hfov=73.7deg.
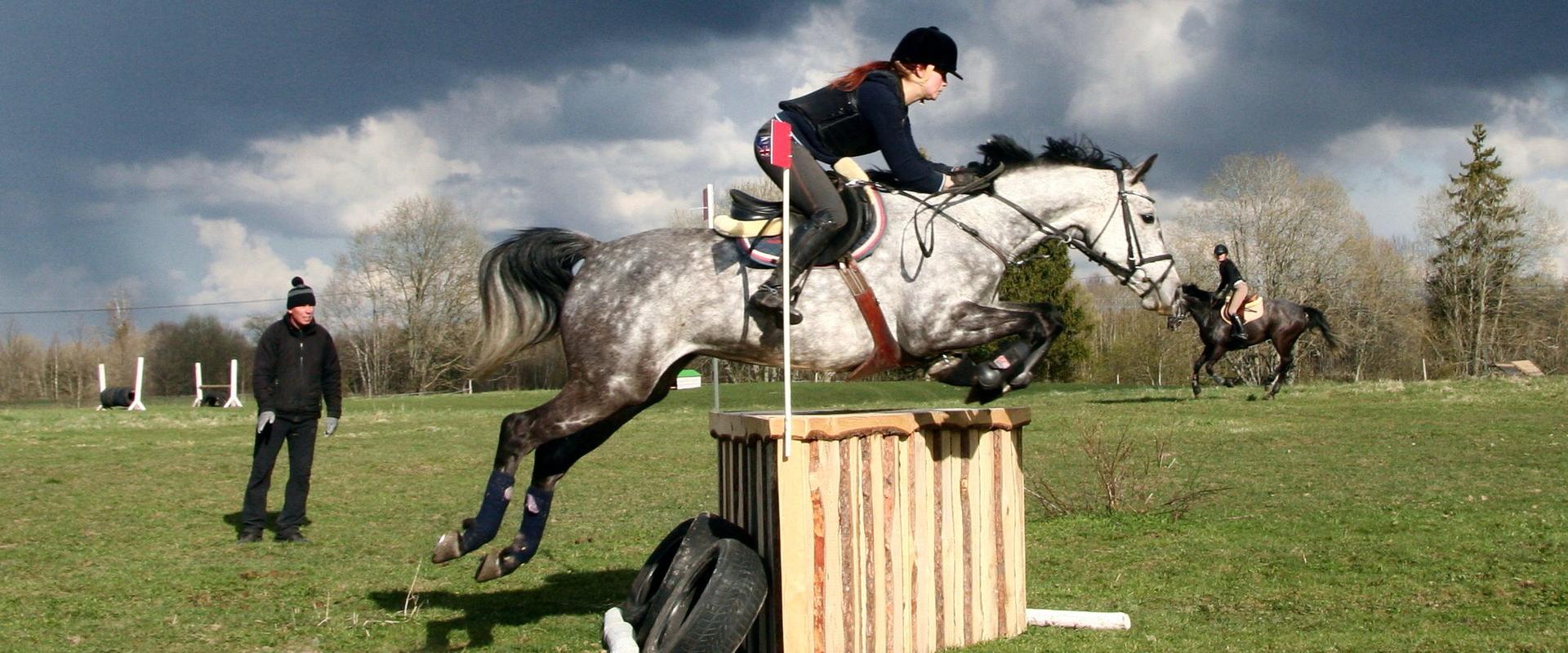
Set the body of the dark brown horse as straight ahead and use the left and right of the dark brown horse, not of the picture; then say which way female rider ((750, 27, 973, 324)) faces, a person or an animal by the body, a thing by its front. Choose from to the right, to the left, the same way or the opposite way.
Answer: the opposite way

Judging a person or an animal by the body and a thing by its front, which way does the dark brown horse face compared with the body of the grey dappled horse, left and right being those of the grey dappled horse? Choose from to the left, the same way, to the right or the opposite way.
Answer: the opposite way

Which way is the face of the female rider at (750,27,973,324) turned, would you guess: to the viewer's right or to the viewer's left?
to the viewer's right

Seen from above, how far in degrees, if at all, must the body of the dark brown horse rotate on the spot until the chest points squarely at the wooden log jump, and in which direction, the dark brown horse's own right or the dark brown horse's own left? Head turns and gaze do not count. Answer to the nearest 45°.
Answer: approximately 90° to the dark brown horse's own left

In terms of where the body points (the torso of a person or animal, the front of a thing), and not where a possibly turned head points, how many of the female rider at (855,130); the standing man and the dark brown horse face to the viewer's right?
1

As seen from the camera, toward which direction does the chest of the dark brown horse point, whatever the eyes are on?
to the viewer's left

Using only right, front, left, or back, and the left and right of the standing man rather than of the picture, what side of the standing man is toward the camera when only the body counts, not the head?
front

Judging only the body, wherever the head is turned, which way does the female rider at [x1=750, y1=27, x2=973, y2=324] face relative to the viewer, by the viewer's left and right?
facing to the right of the viewer

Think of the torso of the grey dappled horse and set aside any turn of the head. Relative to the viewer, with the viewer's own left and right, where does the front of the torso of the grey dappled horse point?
facing to the right of the viewer

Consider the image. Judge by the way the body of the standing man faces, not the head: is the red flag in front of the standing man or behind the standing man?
in front
